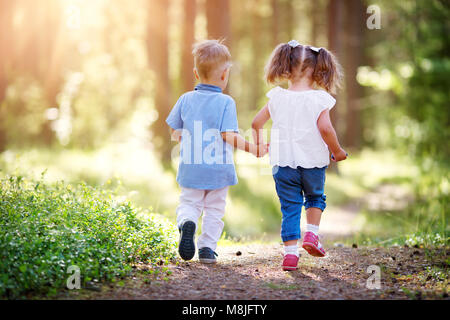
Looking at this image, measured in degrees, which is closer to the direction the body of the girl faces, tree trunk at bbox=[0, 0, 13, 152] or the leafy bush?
the tree trunk

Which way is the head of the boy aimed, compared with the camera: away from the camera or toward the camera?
away from the camera

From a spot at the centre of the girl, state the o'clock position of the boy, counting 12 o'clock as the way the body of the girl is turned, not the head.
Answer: The boy is roughly at 9 o'clock from the girl.

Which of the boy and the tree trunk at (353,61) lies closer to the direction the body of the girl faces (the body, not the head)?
the tree trunk

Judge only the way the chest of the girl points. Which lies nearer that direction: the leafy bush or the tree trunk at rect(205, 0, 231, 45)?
the tree trunk

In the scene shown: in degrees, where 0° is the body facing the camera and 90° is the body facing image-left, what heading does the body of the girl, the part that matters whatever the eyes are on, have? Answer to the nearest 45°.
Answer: approximately 180°

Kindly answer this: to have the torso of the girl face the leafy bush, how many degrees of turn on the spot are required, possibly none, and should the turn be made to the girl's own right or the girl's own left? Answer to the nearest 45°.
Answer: approximately 90° to the girl's own left

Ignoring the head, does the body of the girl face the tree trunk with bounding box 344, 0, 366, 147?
yes

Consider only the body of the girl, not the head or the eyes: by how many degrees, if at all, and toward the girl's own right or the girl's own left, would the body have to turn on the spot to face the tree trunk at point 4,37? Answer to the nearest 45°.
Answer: approximately 45° to the girl's own left

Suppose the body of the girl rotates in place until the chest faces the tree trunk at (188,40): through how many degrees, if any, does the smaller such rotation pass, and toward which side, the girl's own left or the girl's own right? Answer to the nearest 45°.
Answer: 0° — they already face it

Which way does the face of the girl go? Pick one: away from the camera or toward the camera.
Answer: away from the camera

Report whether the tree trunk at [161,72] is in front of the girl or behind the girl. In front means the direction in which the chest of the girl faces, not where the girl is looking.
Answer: in front
